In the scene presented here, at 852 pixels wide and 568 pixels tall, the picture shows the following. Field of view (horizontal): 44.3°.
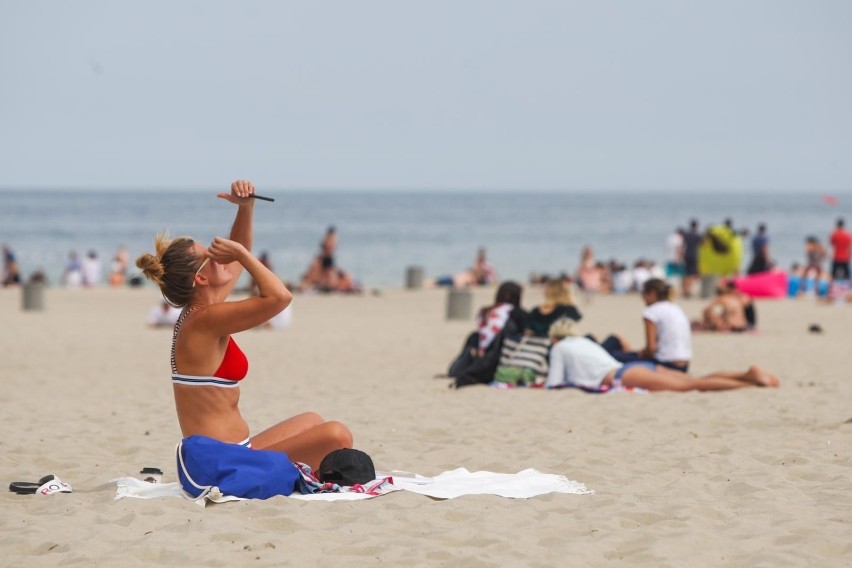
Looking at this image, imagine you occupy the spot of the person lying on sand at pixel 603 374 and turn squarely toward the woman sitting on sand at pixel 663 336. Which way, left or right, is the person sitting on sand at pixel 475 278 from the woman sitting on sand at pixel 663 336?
left

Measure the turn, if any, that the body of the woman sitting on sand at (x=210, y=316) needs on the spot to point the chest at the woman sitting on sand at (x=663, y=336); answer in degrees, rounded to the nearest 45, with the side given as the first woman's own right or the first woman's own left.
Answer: approximately 45° to the first woman's own left

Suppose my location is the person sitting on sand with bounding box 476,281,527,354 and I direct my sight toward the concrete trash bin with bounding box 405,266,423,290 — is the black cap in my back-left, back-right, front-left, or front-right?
back-left

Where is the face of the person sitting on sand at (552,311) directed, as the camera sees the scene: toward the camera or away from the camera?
away from the camera

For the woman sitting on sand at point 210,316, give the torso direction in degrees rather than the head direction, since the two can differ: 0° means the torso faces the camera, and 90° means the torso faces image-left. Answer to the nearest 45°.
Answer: approximately 270°

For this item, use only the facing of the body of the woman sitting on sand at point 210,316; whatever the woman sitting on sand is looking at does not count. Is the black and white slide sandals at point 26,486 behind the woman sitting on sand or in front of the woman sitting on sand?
behind
